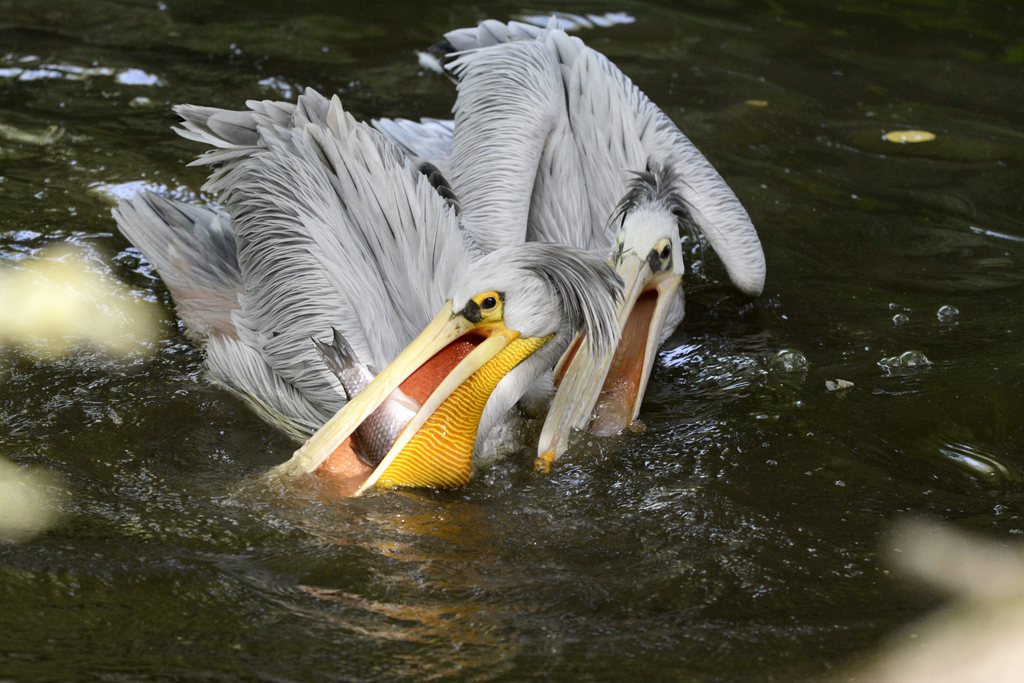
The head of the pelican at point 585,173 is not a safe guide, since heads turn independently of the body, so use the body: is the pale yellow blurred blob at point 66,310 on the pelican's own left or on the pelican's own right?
on the pelican's own right

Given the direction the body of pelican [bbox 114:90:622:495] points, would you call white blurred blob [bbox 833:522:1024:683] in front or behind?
in front

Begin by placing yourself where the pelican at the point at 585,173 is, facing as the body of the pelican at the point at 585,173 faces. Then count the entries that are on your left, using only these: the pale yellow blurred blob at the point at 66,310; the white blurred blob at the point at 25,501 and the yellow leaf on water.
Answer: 1

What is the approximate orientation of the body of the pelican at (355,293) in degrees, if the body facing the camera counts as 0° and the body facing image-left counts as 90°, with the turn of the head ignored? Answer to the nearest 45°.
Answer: approximately 315°

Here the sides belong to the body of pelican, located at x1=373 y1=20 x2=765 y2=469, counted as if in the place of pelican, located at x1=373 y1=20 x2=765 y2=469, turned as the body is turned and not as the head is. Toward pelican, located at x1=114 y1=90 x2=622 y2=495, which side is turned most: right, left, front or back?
right

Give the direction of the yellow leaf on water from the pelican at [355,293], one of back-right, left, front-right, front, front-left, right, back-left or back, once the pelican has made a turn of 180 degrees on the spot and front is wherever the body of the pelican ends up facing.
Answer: right

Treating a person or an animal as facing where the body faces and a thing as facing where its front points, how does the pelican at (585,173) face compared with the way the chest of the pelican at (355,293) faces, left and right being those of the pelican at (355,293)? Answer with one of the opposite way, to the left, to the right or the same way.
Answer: the same way

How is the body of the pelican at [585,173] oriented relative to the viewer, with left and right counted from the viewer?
facing the viewer and to the right of the viewer

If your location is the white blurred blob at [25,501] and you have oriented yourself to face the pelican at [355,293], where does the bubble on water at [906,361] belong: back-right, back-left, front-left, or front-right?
front-right

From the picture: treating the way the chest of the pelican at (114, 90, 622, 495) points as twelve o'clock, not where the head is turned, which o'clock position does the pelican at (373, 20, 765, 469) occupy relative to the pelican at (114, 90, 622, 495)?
the pelican at (373, 20, 765, 469) is roughly at 9 o'clock from the pelican at (114, 90, 622, 495).

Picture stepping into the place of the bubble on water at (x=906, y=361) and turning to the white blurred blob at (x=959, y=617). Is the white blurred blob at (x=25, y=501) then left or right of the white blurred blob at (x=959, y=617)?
right

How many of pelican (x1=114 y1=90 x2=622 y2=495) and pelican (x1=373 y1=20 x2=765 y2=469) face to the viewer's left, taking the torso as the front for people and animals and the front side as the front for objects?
0

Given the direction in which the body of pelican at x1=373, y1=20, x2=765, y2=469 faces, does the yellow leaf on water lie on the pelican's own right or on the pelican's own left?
on the pelican's own left

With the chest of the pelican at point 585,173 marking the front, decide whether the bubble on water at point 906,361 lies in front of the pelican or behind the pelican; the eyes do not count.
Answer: in front

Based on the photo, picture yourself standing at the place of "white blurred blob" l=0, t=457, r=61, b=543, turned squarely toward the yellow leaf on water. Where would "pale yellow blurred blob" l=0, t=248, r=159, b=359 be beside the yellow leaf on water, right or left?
left

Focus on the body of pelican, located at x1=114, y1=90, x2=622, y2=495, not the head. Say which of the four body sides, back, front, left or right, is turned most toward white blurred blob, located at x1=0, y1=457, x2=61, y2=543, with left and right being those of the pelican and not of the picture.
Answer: right
